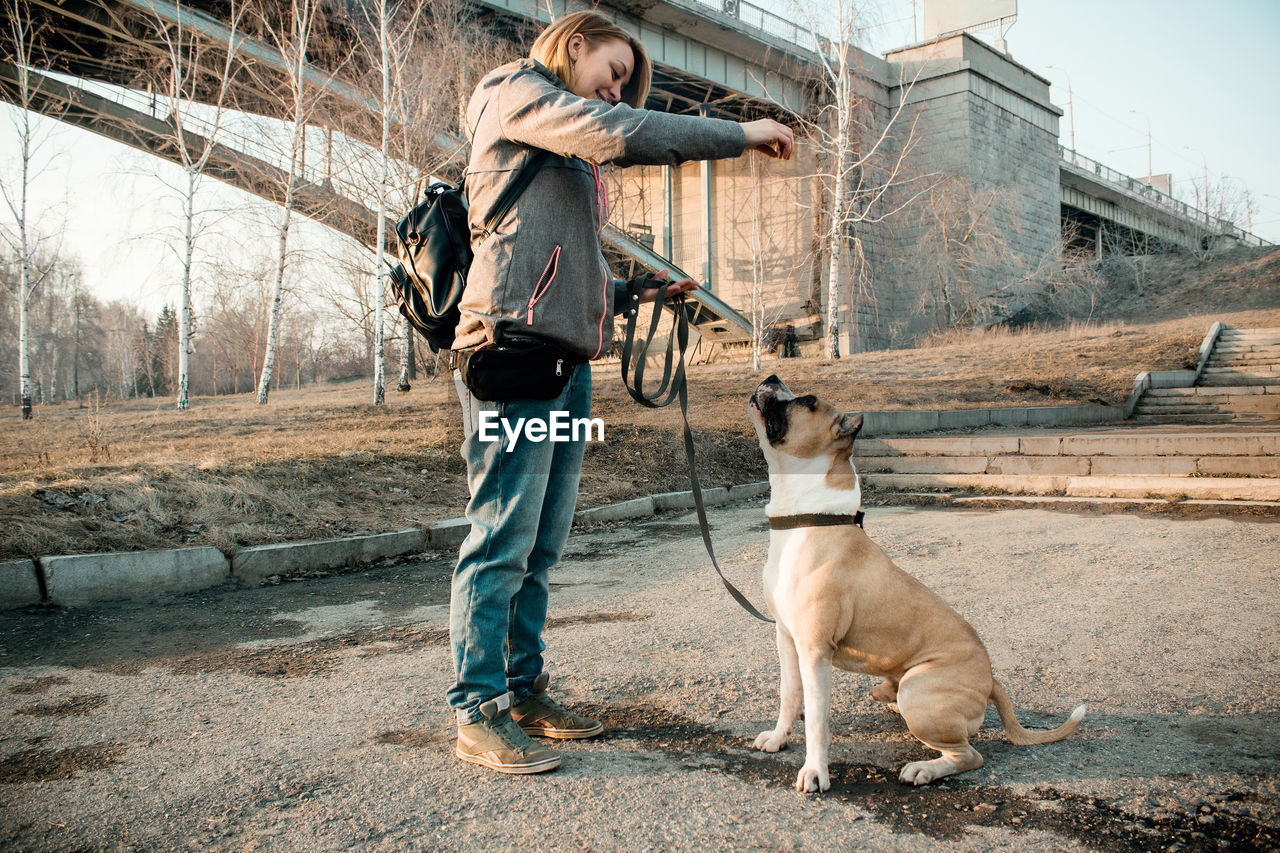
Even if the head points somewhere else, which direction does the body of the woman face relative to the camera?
to the viewer's right

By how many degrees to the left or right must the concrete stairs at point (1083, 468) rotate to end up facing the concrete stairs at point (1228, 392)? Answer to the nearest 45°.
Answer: approximately 180°

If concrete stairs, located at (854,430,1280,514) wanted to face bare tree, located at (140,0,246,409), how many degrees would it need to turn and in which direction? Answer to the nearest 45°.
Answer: approximately 90° to its right

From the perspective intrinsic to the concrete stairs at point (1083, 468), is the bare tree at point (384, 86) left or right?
on its right

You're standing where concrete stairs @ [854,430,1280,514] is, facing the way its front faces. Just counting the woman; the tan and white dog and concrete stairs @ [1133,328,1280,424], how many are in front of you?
2

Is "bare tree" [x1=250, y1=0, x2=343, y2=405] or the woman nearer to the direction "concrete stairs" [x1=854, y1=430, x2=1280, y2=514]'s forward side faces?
the woman

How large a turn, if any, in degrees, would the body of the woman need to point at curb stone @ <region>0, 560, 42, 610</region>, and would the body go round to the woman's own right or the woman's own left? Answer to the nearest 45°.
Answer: approximately 135° to the woman's own left
